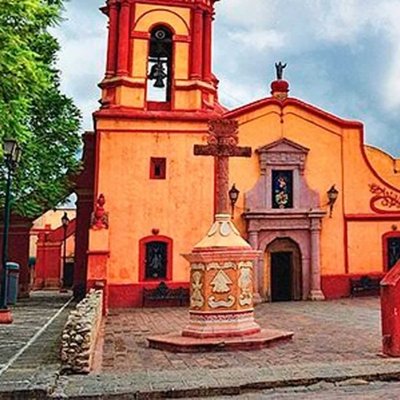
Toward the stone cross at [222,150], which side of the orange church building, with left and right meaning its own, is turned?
front

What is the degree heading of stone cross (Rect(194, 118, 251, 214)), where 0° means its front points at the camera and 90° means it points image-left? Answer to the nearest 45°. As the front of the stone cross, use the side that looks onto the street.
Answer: approximately 0°

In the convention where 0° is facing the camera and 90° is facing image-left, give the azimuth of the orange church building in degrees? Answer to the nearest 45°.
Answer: approximately 0°

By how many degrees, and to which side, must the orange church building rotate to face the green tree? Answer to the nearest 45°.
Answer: approximately 90° to its right

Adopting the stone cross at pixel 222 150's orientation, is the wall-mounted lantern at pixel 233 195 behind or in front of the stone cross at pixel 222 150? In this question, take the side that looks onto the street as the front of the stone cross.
behind

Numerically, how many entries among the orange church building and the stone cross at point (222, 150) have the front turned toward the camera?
2

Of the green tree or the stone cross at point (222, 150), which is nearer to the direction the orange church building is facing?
the stone cross

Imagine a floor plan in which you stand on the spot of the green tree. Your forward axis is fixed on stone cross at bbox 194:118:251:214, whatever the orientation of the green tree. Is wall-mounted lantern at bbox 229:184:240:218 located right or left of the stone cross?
left

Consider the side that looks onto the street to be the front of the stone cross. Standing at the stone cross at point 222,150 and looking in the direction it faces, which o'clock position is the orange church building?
The orange church building is roughly at 6 o'clock from the stone cross.
